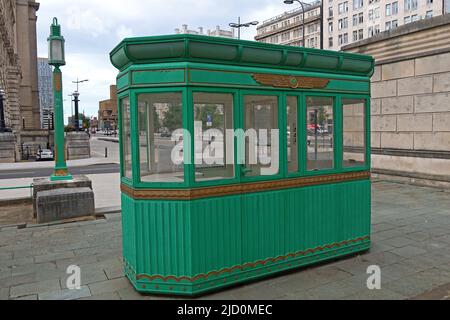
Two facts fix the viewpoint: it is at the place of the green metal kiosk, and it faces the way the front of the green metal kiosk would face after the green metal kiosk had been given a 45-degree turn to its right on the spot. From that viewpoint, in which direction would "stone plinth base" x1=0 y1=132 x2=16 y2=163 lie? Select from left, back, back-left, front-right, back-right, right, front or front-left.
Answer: back-right

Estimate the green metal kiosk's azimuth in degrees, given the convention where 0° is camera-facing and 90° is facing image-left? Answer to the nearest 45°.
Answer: approximately 315°

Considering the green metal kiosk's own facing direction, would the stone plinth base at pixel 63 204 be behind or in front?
behind

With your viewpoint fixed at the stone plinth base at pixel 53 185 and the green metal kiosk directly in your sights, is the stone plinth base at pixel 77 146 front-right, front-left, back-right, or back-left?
back-left
